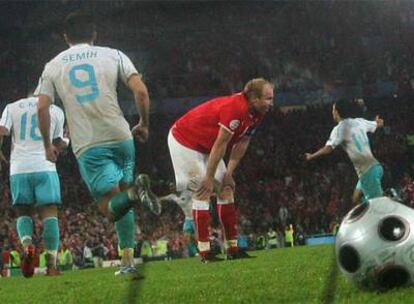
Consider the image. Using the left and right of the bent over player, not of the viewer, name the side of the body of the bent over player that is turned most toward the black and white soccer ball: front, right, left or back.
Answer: right

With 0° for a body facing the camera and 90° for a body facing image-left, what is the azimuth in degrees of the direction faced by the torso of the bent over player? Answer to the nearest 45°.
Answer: approximately 270°
